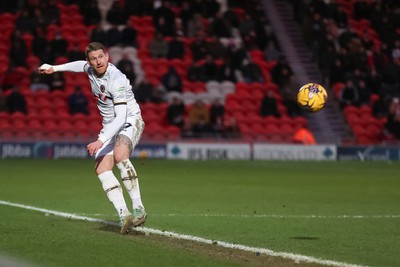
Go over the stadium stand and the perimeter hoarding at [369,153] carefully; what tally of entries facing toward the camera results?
2

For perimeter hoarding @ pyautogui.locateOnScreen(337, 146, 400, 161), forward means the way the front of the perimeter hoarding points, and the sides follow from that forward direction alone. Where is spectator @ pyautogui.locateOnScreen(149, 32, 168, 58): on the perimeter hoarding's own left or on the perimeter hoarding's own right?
on the perimeter hoarding's own right

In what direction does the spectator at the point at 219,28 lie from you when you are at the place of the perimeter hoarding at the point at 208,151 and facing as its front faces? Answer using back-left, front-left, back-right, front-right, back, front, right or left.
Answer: back

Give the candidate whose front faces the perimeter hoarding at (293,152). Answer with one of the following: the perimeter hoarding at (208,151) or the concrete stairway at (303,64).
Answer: the concrete stairway

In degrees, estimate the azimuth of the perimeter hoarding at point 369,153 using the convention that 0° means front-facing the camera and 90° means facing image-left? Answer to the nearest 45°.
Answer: approximately 0°

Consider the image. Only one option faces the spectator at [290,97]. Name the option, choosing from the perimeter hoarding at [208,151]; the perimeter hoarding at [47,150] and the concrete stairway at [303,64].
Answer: the concrete stairway

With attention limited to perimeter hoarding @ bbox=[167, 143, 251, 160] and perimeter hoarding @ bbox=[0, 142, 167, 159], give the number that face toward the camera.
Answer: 2

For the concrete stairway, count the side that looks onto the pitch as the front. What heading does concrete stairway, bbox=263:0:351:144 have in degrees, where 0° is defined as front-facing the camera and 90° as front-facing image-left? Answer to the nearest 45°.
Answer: approximately 0°

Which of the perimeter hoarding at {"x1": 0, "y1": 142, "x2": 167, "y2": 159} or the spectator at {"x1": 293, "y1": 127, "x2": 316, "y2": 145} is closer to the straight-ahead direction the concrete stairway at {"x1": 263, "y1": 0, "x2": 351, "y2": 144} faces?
the spectator
